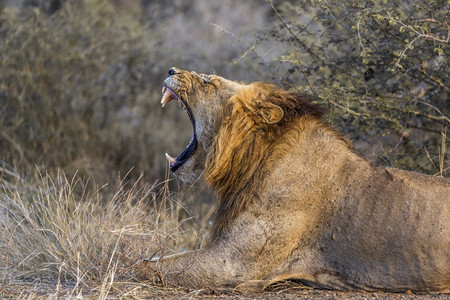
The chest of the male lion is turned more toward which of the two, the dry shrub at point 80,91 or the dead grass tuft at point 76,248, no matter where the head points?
the dead grass tuft

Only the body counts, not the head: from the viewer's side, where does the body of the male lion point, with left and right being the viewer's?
facing to the left of the viewer

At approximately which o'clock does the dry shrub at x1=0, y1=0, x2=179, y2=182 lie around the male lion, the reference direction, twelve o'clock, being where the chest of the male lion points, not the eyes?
The dry shrub is roughly at 2 o'clock from the male lion.

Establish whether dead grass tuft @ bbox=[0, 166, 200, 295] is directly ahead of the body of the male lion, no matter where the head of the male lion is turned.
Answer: yes
